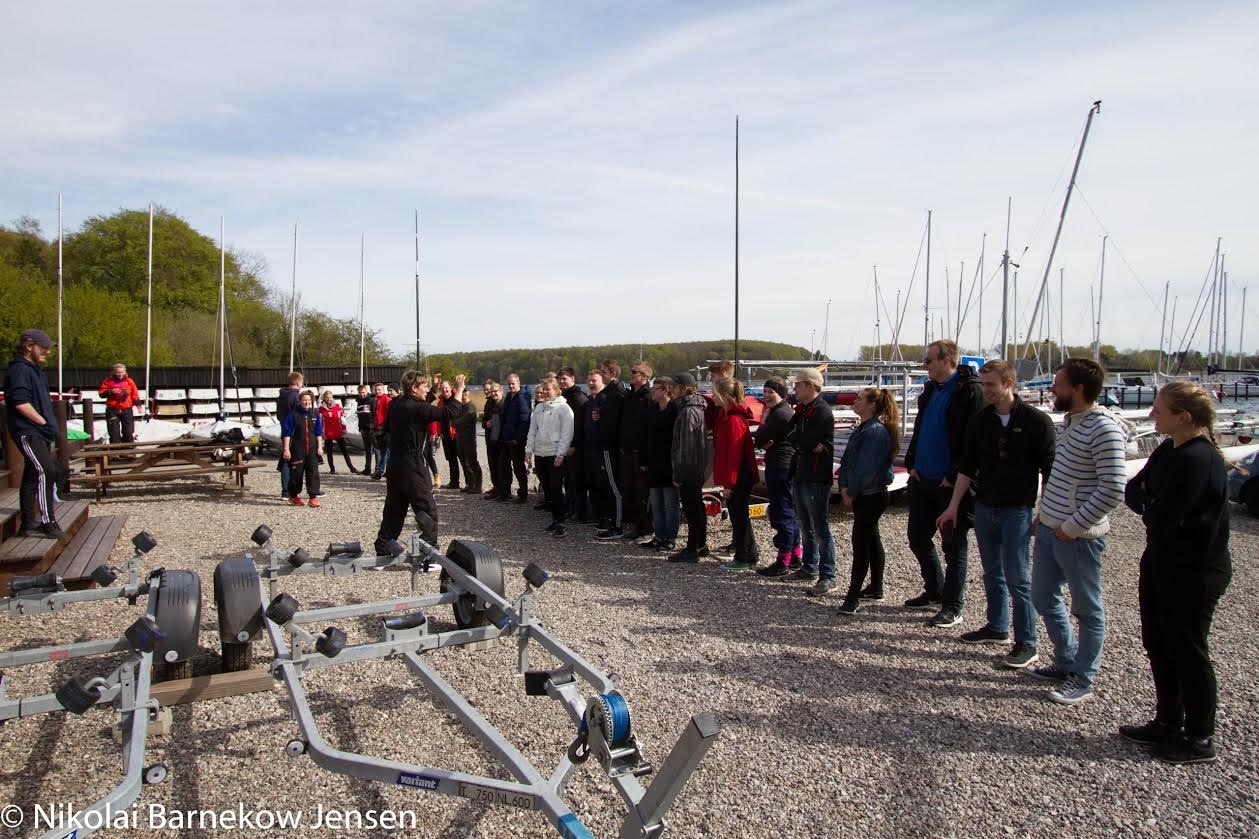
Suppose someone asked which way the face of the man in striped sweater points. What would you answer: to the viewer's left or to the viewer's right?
to the viewer's left

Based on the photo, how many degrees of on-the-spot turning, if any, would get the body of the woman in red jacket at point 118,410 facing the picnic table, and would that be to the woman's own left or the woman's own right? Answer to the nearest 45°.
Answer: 0° — they already face it

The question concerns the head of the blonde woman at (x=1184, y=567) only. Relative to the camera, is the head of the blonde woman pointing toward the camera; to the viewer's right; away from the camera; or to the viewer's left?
to the viewer's left

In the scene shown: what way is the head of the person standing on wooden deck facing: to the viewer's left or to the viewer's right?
to the viewer's right

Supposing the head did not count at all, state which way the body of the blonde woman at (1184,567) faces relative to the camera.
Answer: to the viewer's left

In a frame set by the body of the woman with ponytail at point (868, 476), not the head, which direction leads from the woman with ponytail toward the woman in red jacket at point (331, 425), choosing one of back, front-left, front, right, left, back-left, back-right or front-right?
front-right

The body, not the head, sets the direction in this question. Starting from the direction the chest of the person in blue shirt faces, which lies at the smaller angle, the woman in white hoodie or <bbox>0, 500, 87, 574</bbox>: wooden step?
the wooden step

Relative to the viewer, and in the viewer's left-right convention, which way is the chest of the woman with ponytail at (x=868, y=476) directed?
facing to the left of the viewer

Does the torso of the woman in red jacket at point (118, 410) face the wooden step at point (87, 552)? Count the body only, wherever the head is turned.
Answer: yes

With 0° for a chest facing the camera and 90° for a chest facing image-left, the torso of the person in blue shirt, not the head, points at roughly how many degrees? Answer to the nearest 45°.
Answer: approximately 45°

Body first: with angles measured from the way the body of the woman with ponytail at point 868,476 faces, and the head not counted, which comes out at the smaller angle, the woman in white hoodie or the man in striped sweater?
the woman in white hoodie

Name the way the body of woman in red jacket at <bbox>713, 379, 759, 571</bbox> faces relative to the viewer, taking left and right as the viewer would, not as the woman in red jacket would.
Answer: facing to the left of the viewer
